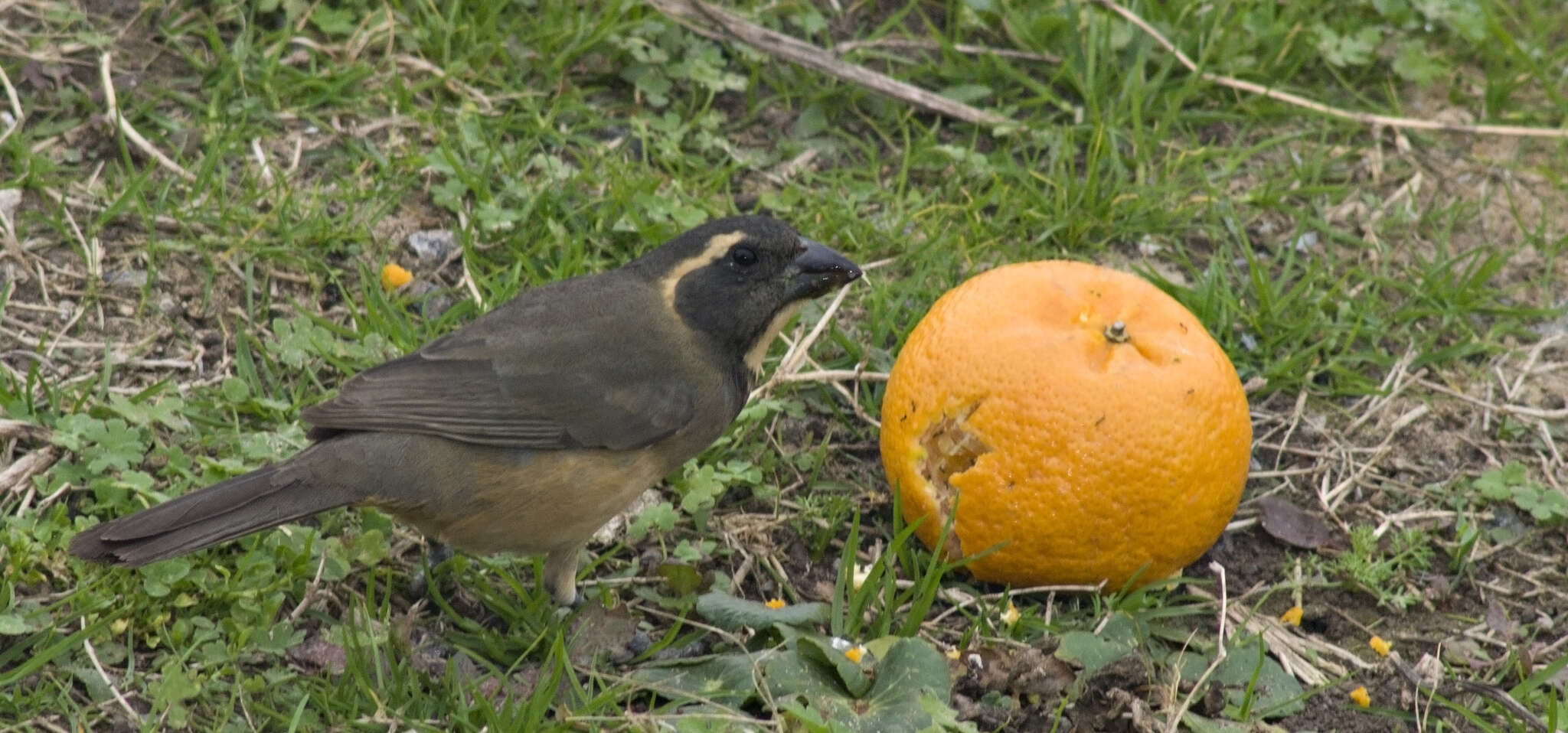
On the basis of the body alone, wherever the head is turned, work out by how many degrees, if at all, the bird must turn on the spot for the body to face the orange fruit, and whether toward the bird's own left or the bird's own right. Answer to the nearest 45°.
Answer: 0° — it already faces it

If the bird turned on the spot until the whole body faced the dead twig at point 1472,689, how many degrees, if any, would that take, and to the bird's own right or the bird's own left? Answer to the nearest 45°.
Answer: approximately 45° to the bird's own right

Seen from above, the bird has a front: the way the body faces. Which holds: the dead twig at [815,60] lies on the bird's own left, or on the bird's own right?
on the bird's own left

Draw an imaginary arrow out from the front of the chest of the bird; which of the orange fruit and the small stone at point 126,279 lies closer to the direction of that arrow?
the orange fruit

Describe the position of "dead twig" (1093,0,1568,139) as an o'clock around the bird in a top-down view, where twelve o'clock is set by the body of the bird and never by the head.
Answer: The dead twig is roughly at 11 o'clock from the bird.

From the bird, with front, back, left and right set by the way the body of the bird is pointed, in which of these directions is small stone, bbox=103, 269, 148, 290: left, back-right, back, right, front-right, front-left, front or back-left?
back-left

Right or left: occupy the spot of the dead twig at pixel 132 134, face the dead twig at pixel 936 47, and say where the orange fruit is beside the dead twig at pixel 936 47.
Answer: right

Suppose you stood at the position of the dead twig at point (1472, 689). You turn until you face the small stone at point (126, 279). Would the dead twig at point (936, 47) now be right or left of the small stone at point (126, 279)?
right

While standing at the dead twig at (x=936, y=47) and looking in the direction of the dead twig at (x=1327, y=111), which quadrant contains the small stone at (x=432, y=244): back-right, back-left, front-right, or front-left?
back-right

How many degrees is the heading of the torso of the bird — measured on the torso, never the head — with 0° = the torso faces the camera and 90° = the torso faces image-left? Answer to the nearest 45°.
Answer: approximately 270°

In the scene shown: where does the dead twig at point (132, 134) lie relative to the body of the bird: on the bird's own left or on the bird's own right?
on the bird's own left

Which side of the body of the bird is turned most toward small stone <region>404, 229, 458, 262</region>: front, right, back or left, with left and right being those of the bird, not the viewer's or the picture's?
left
